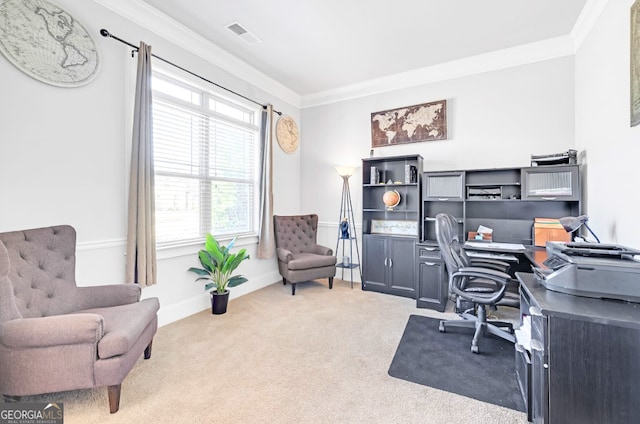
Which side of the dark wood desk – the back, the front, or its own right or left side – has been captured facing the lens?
left

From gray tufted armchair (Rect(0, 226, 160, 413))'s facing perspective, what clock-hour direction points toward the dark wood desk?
The dark wood desk is roughly at 12 o'clock from the gray tufted armchair.

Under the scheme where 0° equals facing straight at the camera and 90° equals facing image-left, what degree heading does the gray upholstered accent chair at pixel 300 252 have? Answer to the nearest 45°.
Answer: approximately 315°

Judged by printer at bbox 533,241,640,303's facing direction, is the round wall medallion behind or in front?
in front

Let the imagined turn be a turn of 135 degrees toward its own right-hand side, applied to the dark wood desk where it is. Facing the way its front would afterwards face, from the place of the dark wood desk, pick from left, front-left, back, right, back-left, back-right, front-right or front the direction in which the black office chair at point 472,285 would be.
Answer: left

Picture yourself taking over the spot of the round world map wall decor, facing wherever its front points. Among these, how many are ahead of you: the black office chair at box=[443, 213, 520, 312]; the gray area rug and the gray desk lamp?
3
